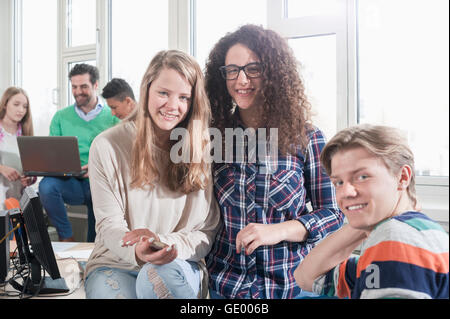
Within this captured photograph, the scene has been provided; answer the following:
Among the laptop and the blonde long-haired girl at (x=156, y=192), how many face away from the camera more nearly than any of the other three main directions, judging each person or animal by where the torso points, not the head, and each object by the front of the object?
1

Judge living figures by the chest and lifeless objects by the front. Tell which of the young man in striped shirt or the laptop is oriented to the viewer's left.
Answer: the young man in striped shirt

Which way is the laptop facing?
away from the camera

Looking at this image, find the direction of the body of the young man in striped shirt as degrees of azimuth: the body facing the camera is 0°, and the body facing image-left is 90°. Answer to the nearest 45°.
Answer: approximately 90°
